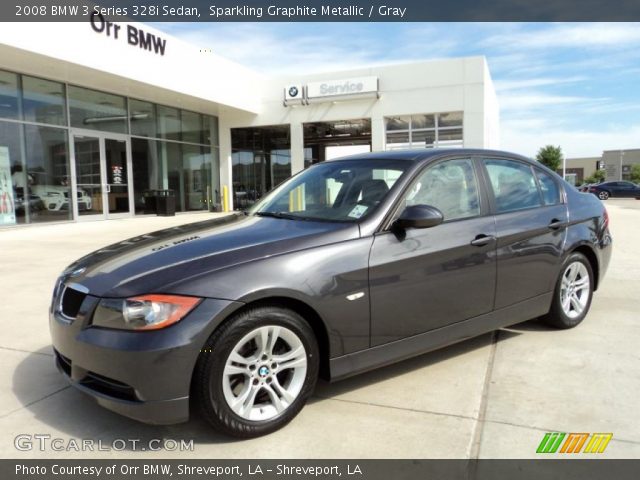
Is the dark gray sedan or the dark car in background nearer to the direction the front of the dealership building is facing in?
the dark gray sedan

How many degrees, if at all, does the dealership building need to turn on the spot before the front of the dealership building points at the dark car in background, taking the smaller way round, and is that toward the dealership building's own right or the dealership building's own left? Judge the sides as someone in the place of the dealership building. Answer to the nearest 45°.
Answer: approximately 90° to the dealership building's own left

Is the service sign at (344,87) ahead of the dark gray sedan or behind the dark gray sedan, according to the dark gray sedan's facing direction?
behind

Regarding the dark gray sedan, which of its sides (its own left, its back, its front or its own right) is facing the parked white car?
right

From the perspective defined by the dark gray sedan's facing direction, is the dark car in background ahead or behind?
behind

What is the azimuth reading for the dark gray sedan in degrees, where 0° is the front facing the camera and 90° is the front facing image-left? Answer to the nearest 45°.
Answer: approximately 45°

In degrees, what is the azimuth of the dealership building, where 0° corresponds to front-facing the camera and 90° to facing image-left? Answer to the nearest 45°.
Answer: approximately 315°

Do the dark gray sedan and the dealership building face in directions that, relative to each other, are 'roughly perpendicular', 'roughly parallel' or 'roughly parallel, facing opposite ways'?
roughly perpendicular
